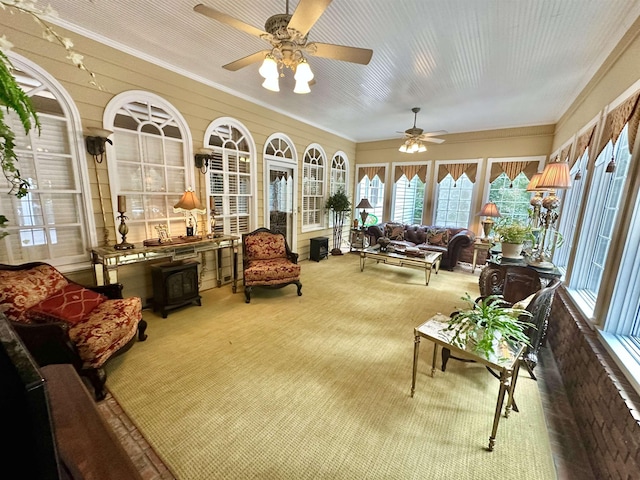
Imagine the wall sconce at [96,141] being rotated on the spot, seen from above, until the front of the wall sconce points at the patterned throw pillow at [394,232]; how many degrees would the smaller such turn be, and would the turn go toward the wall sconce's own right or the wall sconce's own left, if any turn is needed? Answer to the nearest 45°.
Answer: approximately 45° to the wall sconce's own left

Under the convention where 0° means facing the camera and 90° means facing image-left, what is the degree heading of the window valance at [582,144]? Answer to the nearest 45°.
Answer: approximately 90°

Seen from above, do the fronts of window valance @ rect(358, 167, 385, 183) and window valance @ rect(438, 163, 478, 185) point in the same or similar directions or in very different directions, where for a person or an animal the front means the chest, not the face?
same or similar directions

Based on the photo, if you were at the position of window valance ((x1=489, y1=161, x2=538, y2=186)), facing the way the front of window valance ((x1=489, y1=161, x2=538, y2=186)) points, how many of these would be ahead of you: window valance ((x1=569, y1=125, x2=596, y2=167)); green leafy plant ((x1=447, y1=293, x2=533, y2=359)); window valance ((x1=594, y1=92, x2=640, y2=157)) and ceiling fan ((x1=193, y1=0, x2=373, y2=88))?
4

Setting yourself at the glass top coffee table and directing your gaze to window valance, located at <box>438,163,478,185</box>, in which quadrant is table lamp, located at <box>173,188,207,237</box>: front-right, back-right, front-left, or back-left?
back-left

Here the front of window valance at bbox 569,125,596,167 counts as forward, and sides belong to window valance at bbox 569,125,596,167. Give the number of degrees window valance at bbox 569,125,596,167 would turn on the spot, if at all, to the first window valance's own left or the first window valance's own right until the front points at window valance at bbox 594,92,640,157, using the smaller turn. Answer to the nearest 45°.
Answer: approximately 90° to the first window valance's own left

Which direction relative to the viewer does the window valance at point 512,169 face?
toward the camera

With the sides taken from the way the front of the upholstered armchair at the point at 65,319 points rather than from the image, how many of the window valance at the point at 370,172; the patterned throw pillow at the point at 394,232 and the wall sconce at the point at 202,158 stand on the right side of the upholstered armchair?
0

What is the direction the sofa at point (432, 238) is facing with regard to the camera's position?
facing the viewer and to the left of the viewer

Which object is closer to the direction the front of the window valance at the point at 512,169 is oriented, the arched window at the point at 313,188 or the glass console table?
the glass console table

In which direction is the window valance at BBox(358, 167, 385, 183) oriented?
toward the camera

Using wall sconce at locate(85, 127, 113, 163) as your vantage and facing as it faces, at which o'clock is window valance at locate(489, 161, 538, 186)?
The window valance is roughly at 11 o'clock from the wall sconce.

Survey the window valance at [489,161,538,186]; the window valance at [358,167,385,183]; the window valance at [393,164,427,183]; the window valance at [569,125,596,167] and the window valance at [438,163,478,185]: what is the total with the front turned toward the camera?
4

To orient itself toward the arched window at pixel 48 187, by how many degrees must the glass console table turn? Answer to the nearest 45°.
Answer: approximately 135° to its right

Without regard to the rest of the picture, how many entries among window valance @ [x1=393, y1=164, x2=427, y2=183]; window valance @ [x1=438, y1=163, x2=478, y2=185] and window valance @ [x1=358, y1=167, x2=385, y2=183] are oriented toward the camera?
3

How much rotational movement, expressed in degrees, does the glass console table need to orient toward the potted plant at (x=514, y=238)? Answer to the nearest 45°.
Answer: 0° — it already faces it

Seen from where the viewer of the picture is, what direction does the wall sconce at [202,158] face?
facing the viewer and to the right of the viewer
